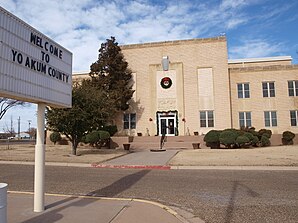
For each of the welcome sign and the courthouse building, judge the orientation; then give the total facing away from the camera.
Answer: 0

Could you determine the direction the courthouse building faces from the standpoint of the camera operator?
facing the viewer

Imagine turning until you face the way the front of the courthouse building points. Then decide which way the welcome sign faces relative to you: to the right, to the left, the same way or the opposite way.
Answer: to the left

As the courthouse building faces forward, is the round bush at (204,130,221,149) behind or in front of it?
in front

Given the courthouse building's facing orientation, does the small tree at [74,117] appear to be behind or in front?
in front

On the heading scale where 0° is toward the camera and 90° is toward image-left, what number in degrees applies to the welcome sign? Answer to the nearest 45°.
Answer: approximately 315°

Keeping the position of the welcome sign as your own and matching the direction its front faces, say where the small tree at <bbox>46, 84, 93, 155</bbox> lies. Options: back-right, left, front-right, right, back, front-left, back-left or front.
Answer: back-left

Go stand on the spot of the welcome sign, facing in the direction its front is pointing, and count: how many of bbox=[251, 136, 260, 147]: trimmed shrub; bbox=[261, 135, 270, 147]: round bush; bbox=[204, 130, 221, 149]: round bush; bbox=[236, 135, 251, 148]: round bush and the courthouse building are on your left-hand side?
5

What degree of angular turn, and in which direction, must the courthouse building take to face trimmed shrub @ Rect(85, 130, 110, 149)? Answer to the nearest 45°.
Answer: approximately 45° to its right

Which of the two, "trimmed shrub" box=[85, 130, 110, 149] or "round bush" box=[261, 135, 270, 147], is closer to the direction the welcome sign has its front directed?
the round bush

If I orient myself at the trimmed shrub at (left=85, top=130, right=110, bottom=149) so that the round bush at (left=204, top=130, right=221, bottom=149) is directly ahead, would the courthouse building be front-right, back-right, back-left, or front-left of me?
front-left

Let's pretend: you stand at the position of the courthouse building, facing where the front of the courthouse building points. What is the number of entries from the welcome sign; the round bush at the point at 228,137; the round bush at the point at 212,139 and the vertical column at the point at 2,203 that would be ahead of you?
4

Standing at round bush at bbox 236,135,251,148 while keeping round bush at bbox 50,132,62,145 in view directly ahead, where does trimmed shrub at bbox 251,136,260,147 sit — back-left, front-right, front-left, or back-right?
back-right

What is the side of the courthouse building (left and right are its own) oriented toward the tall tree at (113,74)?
right

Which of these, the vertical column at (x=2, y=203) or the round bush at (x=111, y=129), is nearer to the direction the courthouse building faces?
the vertical column
